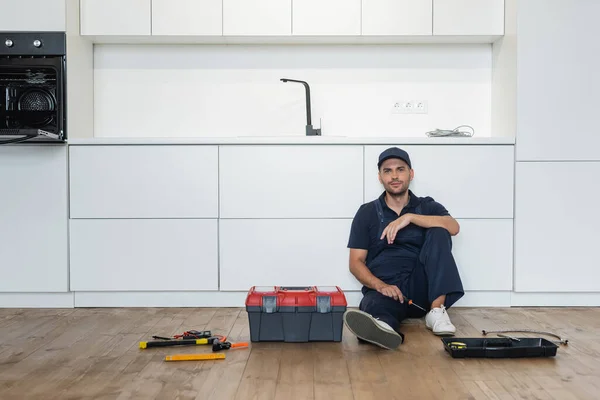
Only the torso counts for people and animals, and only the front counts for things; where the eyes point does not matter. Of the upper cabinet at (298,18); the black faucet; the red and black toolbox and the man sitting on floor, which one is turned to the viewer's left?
the black faucet

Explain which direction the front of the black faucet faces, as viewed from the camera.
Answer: facing to the left of the viewer

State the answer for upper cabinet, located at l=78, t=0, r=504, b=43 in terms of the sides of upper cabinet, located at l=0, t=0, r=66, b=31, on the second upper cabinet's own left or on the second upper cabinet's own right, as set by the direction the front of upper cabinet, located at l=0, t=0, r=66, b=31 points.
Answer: on the second upper cabinet's own left

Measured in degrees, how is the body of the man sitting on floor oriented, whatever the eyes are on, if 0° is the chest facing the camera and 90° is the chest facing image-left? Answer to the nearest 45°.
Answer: approximately 0°

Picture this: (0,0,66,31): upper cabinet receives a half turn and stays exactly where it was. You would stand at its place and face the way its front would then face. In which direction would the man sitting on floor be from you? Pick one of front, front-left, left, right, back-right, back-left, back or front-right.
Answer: back-right
